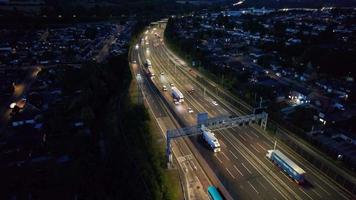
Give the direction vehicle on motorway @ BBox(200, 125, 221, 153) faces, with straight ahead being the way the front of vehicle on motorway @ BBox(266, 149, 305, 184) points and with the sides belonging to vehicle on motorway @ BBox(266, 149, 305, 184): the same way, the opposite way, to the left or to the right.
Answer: the opposite way
